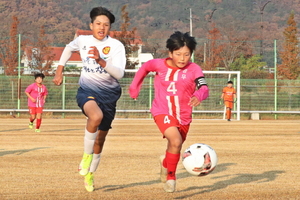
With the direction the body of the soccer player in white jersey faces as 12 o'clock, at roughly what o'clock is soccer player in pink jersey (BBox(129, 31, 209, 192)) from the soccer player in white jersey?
The soccer player in pink jersey is roughly at 10 o'clock from the soccer player in white jersey.

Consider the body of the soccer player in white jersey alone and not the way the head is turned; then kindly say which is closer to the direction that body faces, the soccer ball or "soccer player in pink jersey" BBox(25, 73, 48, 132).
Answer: the soccer ball

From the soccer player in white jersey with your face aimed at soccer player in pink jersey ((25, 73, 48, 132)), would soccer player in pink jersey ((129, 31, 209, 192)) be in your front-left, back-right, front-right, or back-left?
back-right

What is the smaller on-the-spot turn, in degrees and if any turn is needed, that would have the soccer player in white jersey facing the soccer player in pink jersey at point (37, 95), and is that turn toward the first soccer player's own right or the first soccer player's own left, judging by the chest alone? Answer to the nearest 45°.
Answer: approximately 180°

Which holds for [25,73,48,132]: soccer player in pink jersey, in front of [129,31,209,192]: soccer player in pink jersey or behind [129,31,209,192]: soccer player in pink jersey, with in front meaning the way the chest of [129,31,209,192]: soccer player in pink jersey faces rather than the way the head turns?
behind

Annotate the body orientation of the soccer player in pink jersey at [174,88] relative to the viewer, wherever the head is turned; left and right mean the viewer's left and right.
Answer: facing the viewer
